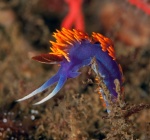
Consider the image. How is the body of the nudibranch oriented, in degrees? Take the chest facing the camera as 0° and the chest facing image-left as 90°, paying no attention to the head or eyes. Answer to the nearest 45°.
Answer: approximately 90°
